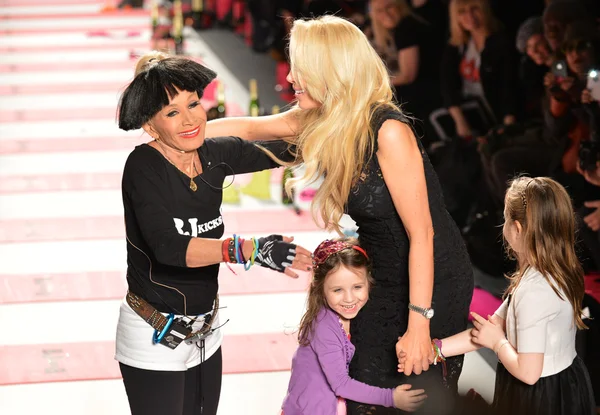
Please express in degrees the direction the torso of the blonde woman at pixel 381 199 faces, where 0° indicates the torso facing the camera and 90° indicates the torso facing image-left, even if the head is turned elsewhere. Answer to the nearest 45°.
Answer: approximately 90°

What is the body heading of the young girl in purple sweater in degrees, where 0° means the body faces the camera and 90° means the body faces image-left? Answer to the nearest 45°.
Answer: approximately 315°

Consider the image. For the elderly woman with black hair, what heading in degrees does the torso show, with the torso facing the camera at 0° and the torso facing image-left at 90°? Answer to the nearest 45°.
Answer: approximately 315°

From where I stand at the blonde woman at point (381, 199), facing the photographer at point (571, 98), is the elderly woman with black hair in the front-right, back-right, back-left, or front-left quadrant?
back-left

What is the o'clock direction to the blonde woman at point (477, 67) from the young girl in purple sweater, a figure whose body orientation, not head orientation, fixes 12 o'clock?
The blonde woman is roughly at 8 o'clock from the young girl in purple sweater.

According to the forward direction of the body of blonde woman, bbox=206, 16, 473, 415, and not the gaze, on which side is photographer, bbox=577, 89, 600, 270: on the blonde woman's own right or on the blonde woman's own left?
on the blonde woman's own right

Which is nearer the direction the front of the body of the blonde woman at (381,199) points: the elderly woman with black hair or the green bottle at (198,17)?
the elderly woman with black hair
